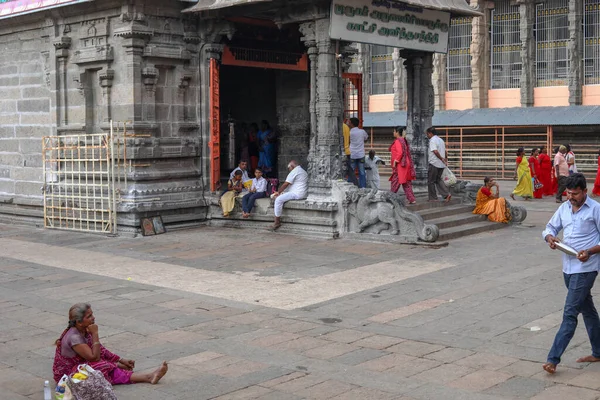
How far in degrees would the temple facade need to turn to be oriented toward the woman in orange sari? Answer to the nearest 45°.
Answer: approximately 45° to its left

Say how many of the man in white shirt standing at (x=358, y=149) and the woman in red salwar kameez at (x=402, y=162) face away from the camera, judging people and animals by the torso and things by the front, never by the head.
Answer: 1

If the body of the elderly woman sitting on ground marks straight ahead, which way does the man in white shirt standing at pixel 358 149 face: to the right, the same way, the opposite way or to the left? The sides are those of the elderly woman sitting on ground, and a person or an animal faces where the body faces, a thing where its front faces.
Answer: to the left

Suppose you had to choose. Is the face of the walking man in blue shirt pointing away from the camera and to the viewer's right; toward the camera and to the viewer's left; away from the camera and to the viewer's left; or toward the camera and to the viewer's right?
toward the camera and to the viewer's left

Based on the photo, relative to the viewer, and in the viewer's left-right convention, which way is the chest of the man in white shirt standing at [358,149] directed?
facing away from the viewer

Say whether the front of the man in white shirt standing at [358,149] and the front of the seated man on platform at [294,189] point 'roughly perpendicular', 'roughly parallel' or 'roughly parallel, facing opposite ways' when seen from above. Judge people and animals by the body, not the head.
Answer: roughly perpendicular

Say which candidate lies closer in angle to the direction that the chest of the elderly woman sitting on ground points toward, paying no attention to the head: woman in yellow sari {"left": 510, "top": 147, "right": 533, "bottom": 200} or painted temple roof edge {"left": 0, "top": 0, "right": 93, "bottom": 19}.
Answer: the woman in yellow sari

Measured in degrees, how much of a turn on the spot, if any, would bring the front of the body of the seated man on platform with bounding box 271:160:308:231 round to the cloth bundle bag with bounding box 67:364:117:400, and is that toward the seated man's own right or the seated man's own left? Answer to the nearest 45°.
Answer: approximately 90° to the seated man's own left

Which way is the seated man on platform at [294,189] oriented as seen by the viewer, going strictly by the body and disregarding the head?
to the viewer's left

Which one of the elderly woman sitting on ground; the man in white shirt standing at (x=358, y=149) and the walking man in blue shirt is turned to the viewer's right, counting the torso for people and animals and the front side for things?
the elderly woman sitting on ground

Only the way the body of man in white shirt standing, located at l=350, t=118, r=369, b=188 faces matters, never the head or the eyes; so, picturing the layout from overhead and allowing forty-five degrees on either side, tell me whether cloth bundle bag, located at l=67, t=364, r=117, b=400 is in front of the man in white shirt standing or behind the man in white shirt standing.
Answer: behind

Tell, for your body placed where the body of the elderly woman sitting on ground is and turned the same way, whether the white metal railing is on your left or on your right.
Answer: on your left

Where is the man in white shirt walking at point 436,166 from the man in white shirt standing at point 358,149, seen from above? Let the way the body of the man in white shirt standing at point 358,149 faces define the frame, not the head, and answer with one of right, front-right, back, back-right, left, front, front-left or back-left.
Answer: back-right
